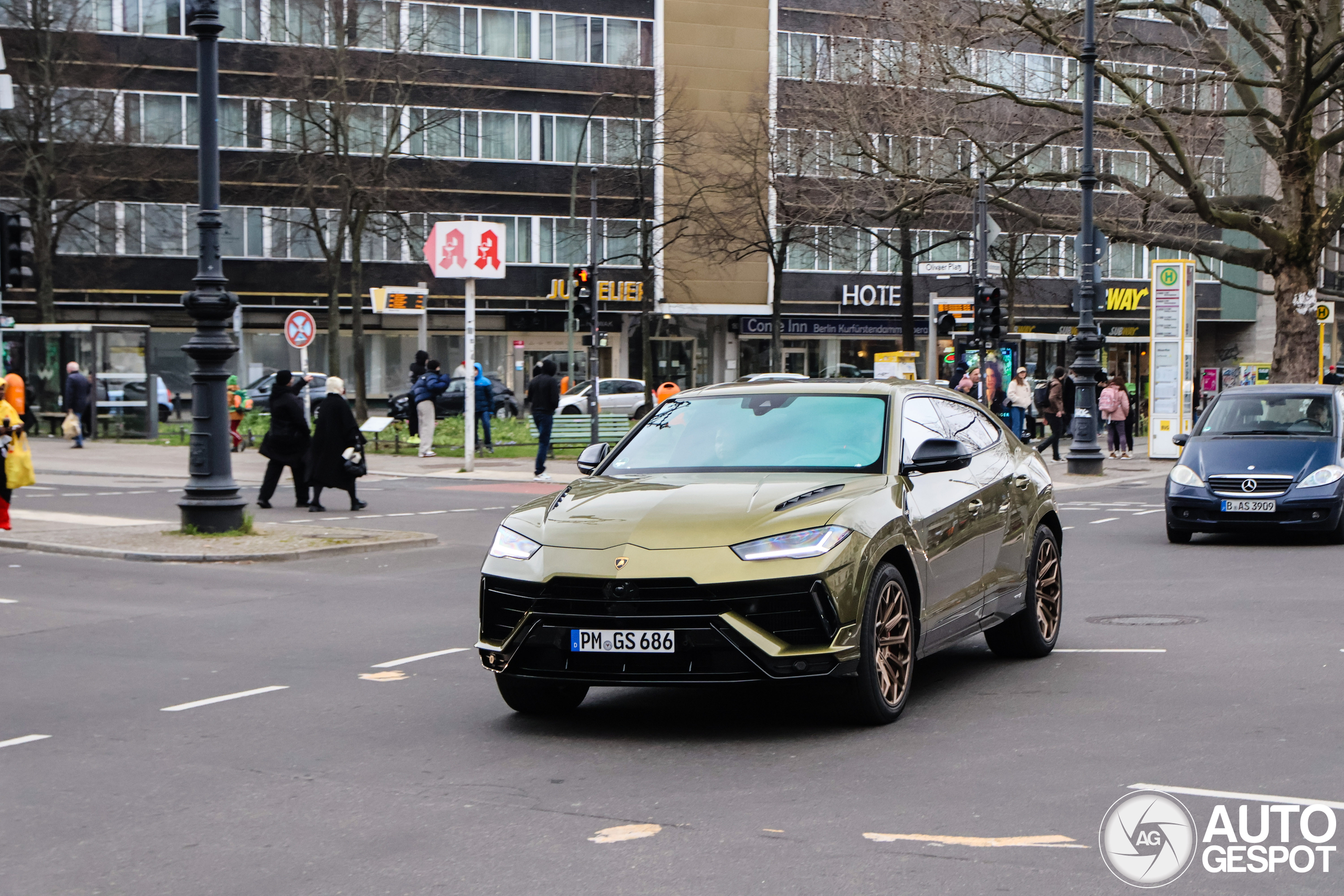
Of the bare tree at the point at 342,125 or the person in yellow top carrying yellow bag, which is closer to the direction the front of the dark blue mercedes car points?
the person in yellow top carrying yellow bag

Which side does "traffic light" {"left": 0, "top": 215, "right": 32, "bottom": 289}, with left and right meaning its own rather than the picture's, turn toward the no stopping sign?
left

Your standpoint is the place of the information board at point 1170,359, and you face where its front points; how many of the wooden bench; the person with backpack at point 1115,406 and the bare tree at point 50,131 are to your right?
3

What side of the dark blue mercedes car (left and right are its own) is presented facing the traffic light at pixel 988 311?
back

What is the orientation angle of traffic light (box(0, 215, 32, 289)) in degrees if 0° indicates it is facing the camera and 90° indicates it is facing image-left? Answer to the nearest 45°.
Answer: approximately 315°

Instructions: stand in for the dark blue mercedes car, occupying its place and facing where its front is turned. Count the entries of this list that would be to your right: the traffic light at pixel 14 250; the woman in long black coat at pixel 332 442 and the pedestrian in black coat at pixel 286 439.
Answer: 3

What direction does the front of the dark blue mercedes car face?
toward the camera

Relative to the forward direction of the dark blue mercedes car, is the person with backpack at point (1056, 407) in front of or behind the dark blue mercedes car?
behind

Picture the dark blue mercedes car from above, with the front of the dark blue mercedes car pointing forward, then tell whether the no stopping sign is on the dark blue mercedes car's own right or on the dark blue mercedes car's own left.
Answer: on the dark blue mercedes car's own right

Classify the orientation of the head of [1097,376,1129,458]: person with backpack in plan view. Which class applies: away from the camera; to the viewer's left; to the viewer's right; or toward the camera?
away from the camera
